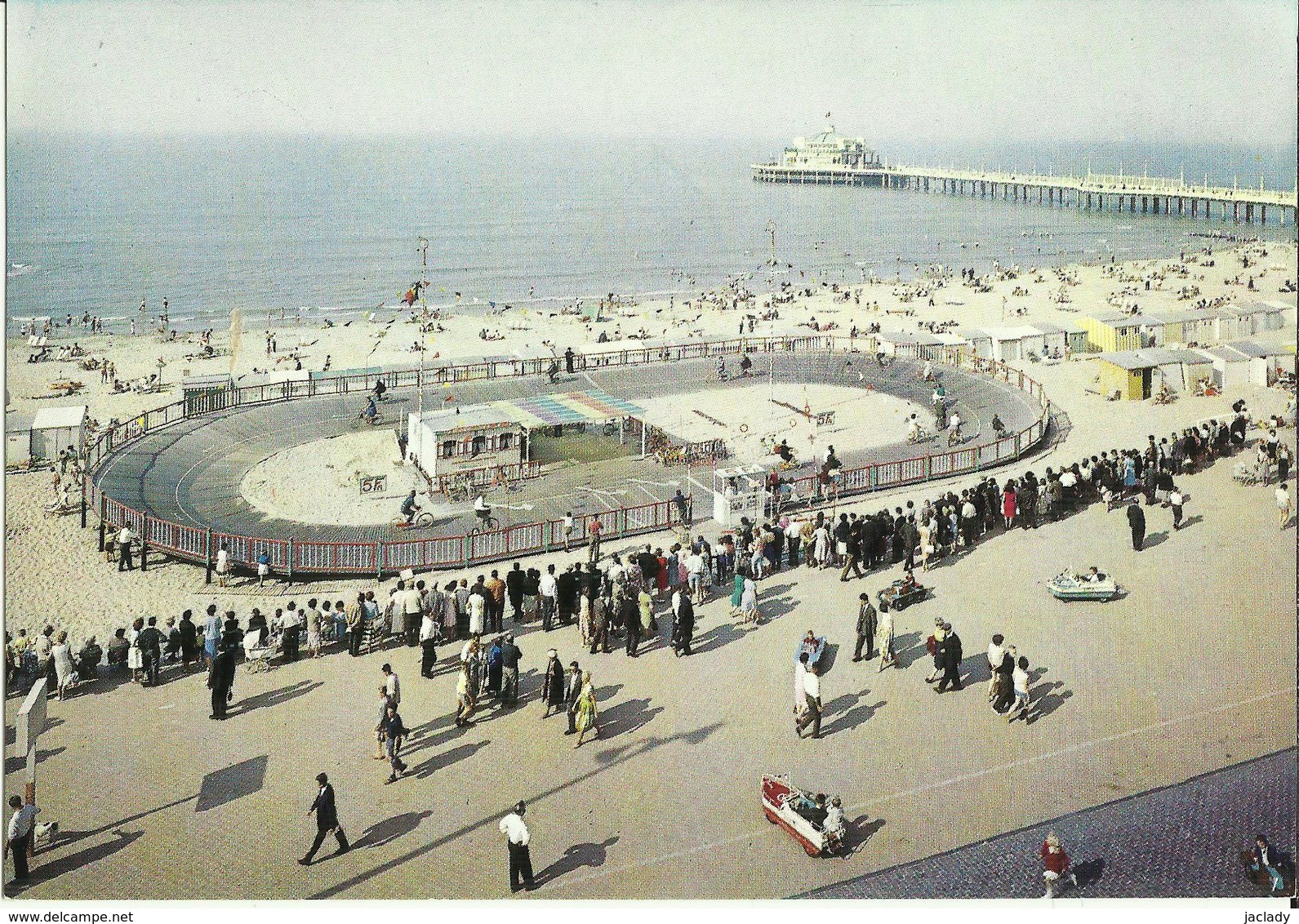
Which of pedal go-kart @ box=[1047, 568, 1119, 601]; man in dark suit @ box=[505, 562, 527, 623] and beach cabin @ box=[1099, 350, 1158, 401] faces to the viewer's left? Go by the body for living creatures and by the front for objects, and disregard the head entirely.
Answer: the pedal go-kart

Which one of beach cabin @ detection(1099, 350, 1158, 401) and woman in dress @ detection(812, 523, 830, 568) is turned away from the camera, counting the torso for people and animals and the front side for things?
the woman in dress

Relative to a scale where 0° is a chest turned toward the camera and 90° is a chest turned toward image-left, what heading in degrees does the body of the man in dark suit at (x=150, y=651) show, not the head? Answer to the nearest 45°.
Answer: approximately 180°

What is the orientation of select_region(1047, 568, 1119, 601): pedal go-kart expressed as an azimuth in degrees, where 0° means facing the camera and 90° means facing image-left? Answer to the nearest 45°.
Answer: approximately 90°

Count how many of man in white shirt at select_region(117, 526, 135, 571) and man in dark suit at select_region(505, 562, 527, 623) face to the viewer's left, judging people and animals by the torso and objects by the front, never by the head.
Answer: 0

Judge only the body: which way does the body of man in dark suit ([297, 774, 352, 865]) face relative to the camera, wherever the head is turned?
to the viewer's left

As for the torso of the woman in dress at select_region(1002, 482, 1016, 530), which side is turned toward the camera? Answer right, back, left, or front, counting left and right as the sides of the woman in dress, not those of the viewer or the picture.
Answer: back

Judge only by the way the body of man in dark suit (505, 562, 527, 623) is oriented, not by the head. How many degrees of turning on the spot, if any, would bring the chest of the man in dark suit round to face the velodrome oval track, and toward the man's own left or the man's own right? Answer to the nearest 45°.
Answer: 0° — they already face it

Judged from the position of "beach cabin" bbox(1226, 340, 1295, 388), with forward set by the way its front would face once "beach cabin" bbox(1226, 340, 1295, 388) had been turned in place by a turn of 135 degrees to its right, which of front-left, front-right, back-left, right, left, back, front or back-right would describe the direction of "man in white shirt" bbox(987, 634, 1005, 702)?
left
